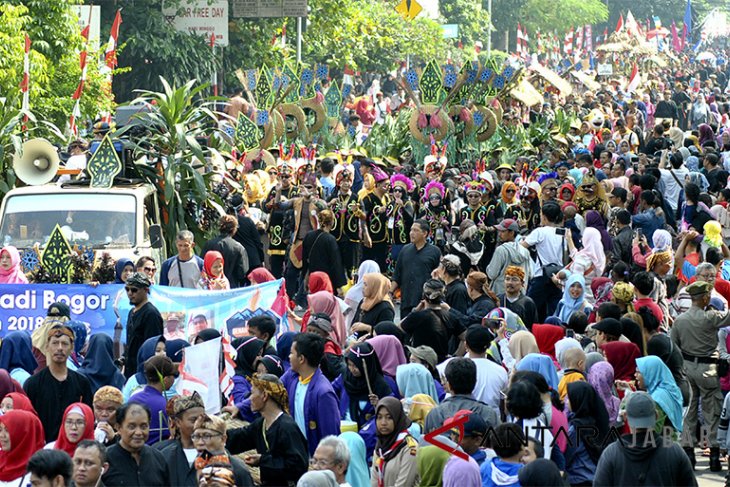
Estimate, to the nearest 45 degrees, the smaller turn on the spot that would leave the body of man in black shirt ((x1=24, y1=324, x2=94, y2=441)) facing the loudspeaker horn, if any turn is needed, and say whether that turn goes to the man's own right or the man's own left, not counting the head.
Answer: approximately 180°

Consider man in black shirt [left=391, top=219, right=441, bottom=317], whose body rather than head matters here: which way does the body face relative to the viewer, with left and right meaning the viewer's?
facing the viewer and to the left of the viewer

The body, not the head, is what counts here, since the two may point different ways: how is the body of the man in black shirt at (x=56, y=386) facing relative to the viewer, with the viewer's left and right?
facing the viewer

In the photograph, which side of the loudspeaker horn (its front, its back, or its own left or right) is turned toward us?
front

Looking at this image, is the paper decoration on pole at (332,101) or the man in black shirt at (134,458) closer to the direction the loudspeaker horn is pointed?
the man in black shirt

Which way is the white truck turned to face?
toward the camera
